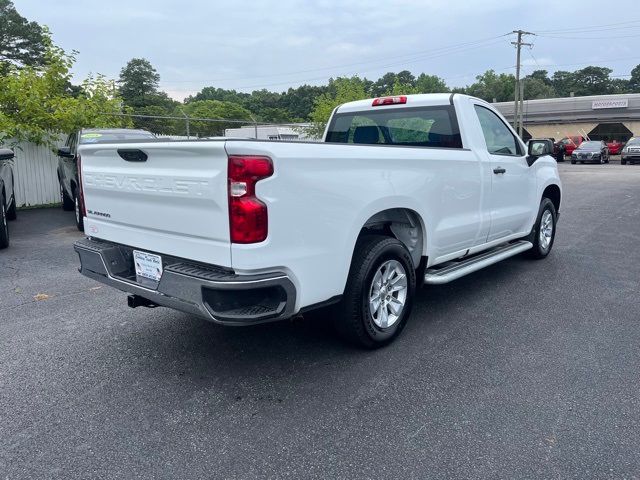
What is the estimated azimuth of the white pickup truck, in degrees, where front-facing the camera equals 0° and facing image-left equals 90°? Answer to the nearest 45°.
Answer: approximately 225°

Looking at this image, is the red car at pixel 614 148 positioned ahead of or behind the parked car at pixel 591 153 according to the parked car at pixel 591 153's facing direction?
behind

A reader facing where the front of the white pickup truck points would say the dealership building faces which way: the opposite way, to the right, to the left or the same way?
the opposite way

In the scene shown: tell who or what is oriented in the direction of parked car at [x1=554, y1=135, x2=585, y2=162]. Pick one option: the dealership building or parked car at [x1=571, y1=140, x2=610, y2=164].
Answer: the dealership building

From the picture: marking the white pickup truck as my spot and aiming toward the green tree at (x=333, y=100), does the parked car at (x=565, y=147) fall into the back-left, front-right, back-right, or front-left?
front-right

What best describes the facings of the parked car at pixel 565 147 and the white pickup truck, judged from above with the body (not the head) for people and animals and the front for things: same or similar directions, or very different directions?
very different directions

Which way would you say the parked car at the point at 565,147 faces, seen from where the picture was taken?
facing the viewer and to the left of the viewer

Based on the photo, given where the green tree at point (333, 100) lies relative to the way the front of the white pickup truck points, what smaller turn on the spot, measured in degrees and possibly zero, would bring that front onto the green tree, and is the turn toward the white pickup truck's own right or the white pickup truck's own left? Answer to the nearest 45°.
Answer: approximately 45° to the white pickup truck's own left

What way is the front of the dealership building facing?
toward the camera

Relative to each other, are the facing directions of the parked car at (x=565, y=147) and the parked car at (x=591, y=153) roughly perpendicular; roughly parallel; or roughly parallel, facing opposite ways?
roughly parallel

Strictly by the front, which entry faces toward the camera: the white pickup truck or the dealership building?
the dealership building

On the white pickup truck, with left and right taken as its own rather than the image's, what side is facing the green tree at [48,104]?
left

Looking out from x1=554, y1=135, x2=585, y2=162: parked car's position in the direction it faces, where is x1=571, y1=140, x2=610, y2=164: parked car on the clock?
x1=571, y1=140, x2=610, y2=164: parked car is roughly at 10 o'clock from x1=554, y1=135, x2=585, y2=162: parked car.
